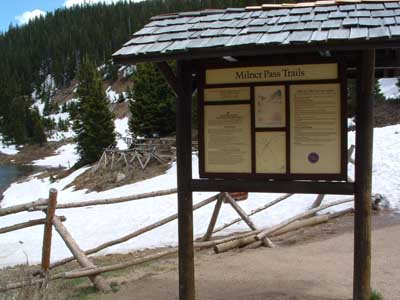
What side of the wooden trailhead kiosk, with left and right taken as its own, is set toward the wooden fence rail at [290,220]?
back

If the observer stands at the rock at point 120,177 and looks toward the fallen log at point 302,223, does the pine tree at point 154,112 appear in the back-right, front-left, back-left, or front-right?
back-left

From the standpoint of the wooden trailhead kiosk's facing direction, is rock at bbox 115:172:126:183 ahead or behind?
behind

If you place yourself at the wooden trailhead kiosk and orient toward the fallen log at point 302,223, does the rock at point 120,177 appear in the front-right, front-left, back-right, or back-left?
front-left

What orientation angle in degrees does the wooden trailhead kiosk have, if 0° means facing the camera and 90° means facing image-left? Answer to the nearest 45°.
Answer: approximately 0°

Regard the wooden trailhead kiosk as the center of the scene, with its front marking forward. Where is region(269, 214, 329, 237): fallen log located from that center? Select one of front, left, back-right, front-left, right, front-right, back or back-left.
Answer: back

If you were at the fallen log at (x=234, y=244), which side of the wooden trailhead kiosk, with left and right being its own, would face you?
back
